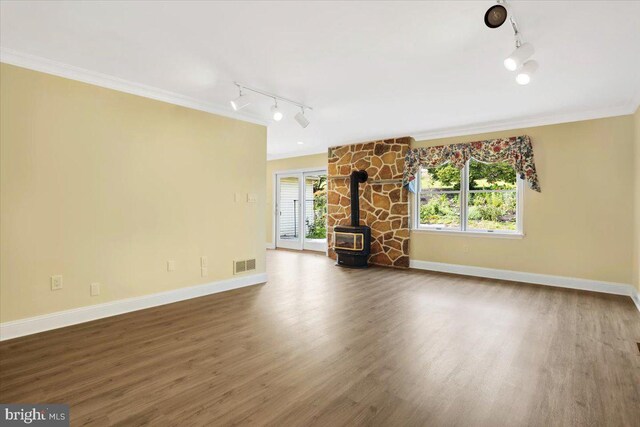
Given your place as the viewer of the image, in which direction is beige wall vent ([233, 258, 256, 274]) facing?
facing the viewer and to the right of the viewer

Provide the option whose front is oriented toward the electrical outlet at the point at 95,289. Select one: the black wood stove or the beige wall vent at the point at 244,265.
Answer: the black wood stove

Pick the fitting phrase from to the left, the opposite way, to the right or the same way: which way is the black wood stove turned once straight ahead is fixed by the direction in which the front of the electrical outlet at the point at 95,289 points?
to the right

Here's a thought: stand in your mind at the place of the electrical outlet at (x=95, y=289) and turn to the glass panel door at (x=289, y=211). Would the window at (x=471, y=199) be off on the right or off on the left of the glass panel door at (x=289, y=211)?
right

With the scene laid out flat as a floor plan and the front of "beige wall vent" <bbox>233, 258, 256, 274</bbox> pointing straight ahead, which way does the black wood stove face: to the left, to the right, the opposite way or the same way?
to the right

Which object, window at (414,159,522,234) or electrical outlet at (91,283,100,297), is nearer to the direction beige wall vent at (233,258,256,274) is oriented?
the window

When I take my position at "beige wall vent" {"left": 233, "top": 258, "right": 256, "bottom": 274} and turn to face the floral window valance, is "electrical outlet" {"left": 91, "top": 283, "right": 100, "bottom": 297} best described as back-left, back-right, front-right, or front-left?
back-right

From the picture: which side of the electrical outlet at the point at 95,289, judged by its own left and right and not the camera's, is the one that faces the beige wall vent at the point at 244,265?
left

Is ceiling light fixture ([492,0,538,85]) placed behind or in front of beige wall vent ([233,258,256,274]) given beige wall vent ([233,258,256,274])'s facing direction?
in front

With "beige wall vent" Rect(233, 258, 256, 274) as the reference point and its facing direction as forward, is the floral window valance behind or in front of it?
in front

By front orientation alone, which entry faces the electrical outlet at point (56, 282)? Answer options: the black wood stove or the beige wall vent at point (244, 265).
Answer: the black wood stove

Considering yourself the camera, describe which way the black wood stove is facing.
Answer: facing the viewer and to the left of the viewer

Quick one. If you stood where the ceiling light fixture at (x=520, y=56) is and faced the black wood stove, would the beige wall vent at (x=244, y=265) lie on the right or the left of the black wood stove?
left

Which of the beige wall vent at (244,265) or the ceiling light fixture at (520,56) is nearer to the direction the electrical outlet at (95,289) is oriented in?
the ceiling light fixture
